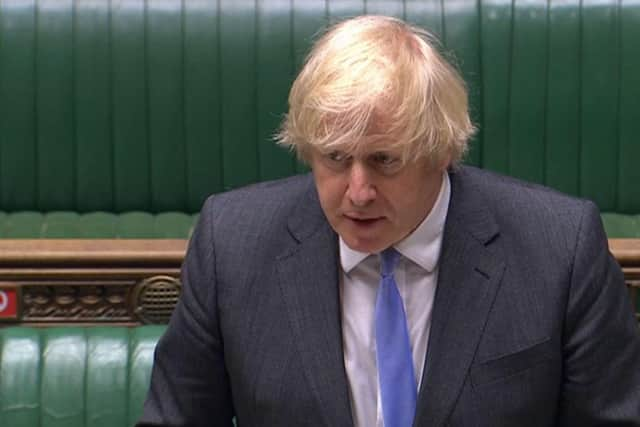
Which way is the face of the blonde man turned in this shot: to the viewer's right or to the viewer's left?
to the viewer's left

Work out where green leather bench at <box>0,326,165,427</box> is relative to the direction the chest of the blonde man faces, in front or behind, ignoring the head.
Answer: behind

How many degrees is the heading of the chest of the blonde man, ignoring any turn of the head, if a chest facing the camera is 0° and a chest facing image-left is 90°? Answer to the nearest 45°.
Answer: approximately 0°
